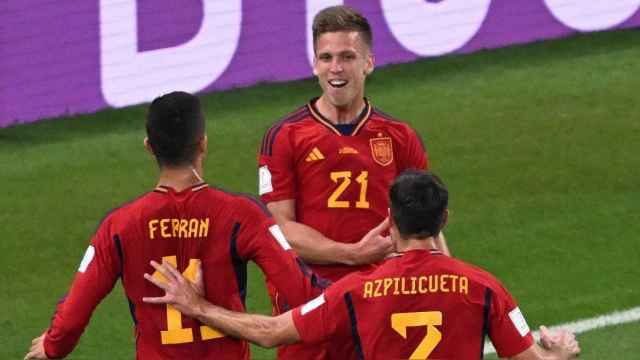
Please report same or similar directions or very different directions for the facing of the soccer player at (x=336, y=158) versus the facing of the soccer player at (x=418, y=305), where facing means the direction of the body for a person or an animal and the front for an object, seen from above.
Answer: very different directions

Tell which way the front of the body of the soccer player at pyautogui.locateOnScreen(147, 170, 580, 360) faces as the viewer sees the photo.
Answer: away from the camera

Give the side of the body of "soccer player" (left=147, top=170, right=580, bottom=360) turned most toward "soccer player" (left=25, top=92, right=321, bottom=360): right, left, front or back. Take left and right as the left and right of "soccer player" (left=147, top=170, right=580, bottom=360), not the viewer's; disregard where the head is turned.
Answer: left

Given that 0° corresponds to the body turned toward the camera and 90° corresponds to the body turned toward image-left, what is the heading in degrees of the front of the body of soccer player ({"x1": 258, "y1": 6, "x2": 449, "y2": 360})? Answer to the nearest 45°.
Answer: approximately 0°

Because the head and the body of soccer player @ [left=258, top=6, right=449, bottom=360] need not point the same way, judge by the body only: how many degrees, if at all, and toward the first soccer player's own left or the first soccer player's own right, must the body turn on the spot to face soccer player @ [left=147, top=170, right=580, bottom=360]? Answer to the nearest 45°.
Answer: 0° — they already face them

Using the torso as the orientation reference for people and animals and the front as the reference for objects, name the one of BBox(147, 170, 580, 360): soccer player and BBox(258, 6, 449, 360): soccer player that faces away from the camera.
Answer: BBox(147, 170, 580, 360): soccer player

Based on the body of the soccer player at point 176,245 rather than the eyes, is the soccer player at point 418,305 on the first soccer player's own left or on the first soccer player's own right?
on the first soccer player's own right

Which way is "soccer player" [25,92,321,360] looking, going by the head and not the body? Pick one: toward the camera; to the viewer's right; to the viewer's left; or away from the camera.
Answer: away from the camera

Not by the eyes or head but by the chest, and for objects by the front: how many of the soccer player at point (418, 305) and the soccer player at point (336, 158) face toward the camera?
1

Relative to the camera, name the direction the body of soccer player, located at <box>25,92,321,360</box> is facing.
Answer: away from the camera
